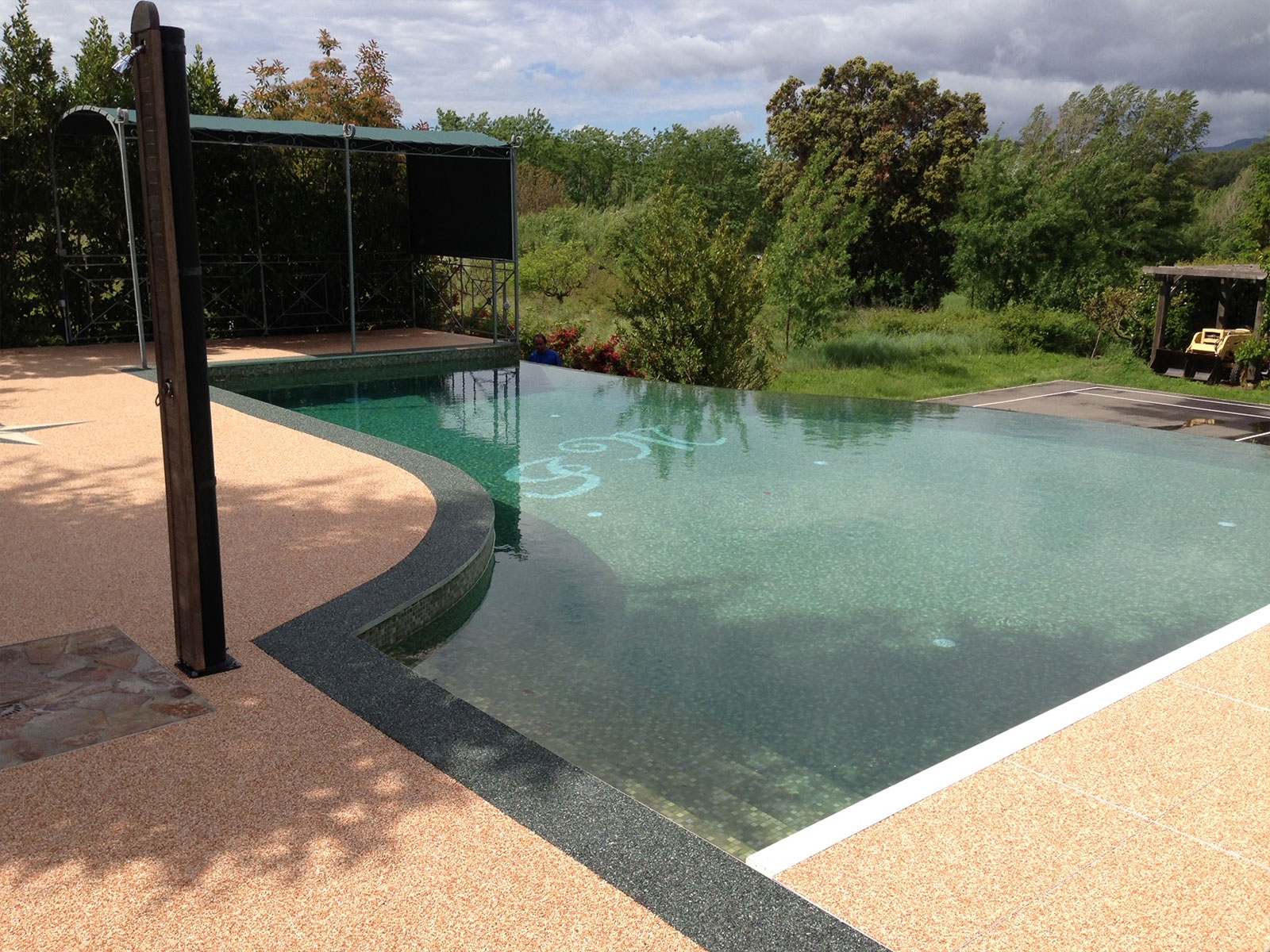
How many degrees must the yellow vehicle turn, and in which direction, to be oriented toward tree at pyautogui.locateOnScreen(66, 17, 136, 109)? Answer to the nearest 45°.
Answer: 0° — it already faces it

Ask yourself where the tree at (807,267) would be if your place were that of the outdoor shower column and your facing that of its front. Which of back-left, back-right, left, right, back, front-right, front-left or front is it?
back

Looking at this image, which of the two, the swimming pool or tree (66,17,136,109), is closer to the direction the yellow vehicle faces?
the tree

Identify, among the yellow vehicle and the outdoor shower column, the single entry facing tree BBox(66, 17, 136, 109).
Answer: the yellow vehicle

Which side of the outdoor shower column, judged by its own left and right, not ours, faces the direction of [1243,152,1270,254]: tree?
back

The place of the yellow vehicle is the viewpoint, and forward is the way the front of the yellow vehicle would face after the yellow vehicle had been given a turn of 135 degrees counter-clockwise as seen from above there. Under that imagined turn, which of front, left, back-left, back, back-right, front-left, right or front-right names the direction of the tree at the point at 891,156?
back-left

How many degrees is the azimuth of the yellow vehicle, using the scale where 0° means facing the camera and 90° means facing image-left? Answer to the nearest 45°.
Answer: approximately 45°

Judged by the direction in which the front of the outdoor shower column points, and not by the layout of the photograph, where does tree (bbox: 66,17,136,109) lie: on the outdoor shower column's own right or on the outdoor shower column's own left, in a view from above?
on the outdoor shower column's own right

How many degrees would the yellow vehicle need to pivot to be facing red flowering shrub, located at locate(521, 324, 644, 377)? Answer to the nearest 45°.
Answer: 0° — it already faces it

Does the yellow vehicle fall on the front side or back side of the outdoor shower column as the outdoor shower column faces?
on the back side
